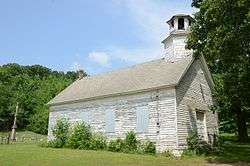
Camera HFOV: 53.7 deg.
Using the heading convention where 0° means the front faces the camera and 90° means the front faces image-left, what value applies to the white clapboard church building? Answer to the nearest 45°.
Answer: approximately 315°

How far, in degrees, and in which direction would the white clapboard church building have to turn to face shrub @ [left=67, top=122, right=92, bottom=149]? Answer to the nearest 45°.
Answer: approximately 135° to its right

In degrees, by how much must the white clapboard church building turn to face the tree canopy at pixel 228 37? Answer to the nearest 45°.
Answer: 0° — it already faces it

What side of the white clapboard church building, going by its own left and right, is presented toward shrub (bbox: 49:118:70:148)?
back
